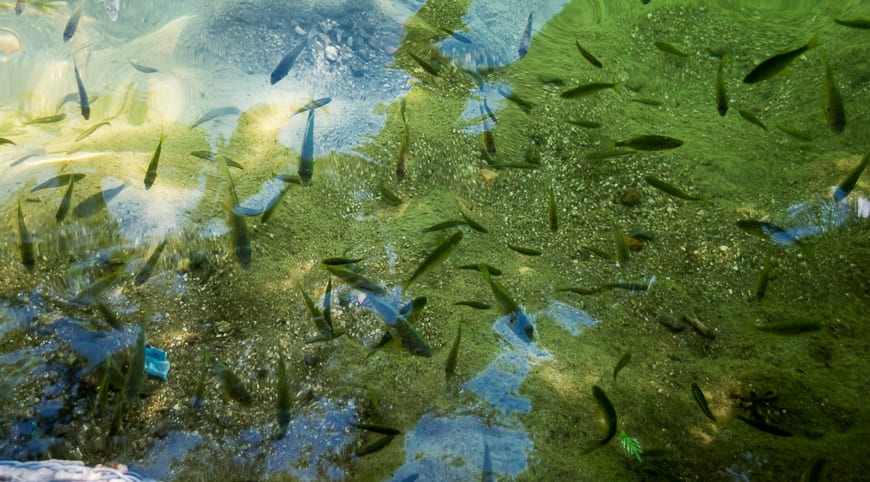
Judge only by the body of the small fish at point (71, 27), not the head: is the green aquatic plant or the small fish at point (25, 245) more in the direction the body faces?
the small fish

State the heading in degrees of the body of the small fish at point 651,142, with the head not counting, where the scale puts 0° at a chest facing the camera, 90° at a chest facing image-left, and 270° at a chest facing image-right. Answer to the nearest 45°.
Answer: approximately 270°

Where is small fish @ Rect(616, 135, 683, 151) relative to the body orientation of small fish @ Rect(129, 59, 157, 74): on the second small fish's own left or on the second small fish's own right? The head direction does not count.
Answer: on the second small fish's own right

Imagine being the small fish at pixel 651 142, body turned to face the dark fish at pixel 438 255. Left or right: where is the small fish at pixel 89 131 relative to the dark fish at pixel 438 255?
right

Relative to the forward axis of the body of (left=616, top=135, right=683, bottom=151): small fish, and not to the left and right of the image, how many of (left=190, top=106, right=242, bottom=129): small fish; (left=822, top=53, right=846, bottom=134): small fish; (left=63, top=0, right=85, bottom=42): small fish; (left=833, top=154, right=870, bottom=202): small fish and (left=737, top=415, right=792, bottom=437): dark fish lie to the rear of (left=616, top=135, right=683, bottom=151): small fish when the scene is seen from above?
2

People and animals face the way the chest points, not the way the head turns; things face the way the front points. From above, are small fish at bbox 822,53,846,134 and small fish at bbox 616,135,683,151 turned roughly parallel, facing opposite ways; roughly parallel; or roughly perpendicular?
roughly perpendicular
